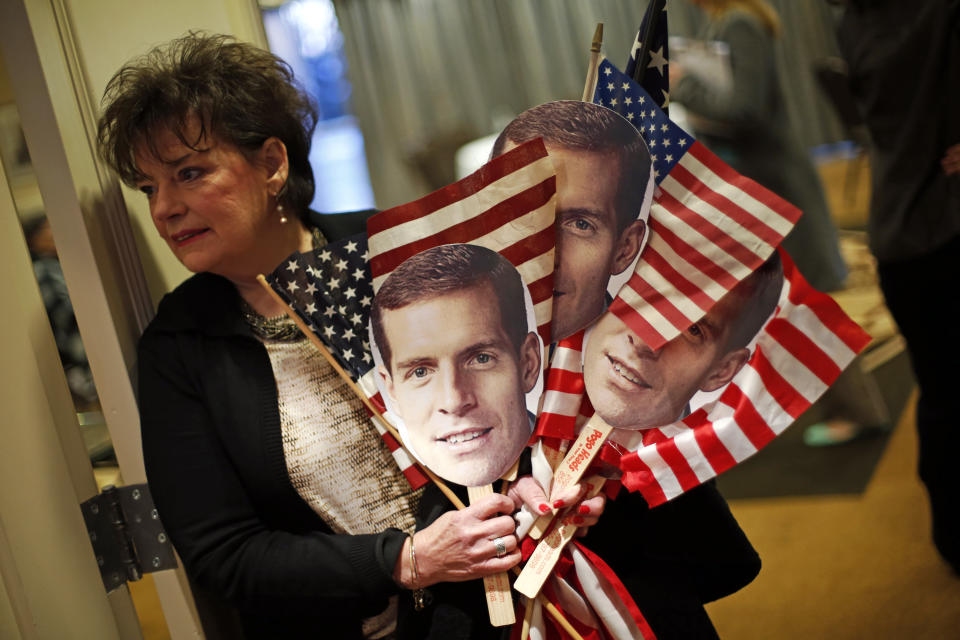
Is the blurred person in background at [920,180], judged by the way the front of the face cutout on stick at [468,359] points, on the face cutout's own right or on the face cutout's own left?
on the face cutout's own left

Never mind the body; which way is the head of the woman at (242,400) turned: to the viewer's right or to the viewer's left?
to the viewer's left

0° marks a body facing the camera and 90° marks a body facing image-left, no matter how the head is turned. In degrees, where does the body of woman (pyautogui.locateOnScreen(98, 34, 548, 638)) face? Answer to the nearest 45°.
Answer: approximately 315°
